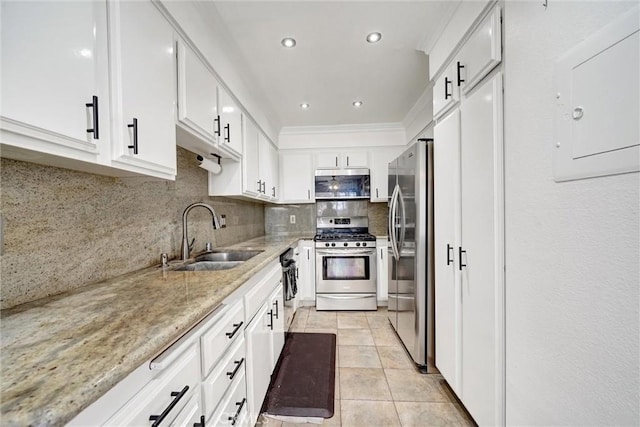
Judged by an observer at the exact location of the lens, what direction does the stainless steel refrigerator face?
facing to the left of the viewer

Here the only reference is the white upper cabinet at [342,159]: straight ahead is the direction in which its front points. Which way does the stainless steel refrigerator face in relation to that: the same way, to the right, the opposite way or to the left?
to the right

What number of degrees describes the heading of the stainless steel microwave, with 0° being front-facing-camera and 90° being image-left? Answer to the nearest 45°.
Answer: approximately 0°

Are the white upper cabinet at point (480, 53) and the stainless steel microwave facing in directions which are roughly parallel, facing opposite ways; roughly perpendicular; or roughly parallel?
roughly perpendicular

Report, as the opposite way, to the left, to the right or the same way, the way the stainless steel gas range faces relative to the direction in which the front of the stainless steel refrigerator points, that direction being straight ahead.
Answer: to the left

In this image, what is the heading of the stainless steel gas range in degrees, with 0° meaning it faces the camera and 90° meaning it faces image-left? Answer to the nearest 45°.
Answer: approximately 0°

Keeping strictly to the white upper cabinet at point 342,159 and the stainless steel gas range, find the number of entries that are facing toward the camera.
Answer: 2

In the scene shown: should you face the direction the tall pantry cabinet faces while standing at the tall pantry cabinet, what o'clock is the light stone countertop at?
The light stone countertop is roughly at 12 o'clock from the tall pantry cabinet.
